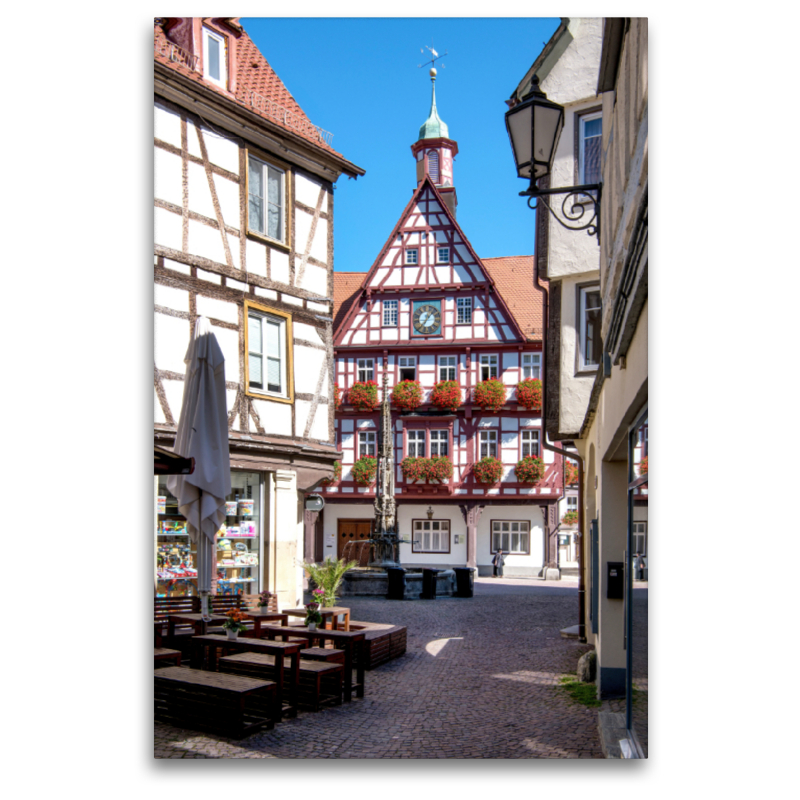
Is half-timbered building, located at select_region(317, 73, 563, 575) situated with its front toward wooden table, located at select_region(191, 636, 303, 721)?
yes

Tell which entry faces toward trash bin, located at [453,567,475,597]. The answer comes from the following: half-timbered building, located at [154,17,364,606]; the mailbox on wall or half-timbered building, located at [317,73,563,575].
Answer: half-timbered building, located at [317,73,563,575]

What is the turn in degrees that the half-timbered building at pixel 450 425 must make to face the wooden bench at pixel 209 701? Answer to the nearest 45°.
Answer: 0° — it already faces it

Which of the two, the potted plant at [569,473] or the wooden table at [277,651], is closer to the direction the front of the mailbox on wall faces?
the wooden table

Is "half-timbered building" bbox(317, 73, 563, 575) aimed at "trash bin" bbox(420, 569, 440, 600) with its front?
yes

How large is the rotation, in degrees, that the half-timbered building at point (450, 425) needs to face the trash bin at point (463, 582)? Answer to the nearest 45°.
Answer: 0° — it already faces it
